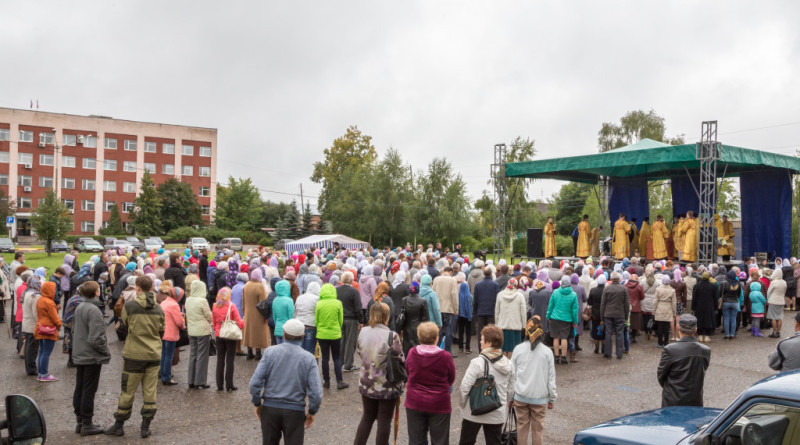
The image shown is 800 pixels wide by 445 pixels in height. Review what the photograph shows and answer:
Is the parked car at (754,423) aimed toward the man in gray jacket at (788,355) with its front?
no

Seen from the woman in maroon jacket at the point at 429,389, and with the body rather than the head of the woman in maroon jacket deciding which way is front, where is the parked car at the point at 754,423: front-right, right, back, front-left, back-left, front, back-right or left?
back-right

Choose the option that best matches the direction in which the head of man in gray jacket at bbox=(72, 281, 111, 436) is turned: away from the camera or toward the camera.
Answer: away from the camera

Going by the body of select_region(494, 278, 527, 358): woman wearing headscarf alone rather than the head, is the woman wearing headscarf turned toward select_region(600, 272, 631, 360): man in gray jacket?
no

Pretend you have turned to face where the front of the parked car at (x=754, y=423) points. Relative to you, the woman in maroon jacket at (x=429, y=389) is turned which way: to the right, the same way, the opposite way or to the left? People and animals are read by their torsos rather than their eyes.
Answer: to the right

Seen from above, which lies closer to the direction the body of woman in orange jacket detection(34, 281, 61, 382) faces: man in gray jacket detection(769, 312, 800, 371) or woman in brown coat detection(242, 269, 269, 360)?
the woman in brown coat

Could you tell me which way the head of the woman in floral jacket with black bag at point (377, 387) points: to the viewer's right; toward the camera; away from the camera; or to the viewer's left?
away from the camera

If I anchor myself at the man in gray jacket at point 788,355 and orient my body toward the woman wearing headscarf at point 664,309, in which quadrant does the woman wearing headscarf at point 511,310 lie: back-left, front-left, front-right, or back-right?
front-left

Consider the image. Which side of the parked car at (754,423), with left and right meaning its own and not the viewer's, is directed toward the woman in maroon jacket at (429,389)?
front

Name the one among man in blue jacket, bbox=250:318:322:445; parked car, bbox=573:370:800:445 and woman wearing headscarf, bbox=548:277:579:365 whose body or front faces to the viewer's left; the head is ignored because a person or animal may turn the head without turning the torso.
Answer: the parked car

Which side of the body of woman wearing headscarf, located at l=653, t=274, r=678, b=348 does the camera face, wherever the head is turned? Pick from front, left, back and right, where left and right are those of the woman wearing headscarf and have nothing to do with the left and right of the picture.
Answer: back

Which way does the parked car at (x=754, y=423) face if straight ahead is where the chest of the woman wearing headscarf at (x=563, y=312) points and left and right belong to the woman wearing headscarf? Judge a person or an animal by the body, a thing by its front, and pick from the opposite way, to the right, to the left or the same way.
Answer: to the left

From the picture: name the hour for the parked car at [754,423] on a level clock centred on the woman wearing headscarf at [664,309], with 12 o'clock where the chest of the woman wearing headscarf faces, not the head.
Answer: The parked car is roughly at 6 o'clock from the woman wearing headscarf.

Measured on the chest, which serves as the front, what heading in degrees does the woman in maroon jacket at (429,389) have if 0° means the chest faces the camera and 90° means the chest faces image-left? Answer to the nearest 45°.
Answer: approximately 180°

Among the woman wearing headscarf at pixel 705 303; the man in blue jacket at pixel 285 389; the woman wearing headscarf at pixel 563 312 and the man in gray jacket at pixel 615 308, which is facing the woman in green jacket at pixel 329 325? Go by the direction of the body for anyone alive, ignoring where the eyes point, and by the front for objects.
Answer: the man in blue jacket

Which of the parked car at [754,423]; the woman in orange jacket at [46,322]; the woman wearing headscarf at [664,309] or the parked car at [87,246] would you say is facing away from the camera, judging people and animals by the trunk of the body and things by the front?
the woman wearing headscarf

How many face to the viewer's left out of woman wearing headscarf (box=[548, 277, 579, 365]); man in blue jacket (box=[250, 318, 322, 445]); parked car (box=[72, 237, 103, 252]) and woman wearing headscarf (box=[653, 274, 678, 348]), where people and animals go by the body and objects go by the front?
0

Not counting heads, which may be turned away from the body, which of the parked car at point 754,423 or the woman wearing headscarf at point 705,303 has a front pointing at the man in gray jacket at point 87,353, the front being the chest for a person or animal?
the parked car

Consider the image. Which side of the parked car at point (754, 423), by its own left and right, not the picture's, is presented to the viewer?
left

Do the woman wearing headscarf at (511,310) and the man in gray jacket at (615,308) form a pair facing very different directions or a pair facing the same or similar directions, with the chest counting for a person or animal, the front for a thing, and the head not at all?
same or similar directions
